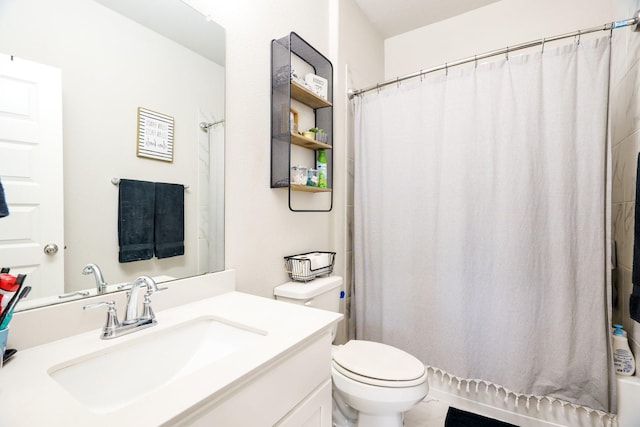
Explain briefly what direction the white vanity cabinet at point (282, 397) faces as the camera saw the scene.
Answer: facing the viewer and to the right of the viewer

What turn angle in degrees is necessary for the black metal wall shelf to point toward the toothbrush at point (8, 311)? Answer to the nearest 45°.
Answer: approximately 90° to its right

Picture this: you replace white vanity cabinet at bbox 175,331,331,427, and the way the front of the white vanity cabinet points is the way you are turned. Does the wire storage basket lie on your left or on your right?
on your left

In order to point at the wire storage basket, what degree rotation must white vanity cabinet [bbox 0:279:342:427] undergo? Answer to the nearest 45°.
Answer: approximately 90° to its left

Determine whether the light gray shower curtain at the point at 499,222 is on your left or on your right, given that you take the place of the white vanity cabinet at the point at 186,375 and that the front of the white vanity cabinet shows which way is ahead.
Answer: on your left

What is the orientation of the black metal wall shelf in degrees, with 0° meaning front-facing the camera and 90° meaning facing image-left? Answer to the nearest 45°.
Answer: approximately 315°

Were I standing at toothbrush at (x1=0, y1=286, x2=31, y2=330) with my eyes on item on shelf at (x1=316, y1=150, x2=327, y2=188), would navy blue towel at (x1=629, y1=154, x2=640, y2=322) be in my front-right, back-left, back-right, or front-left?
front-right

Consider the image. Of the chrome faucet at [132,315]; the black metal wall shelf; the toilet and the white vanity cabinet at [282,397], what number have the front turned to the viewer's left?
0

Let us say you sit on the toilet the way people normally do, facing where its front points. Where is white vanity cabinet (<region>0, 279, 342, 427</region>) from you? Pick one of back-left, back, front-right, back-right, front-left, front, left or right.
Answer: right

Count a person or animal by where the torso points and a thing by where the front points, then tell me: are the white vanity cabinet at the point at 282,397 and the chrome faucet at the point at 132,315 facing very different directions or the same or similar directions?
same or similar directions
